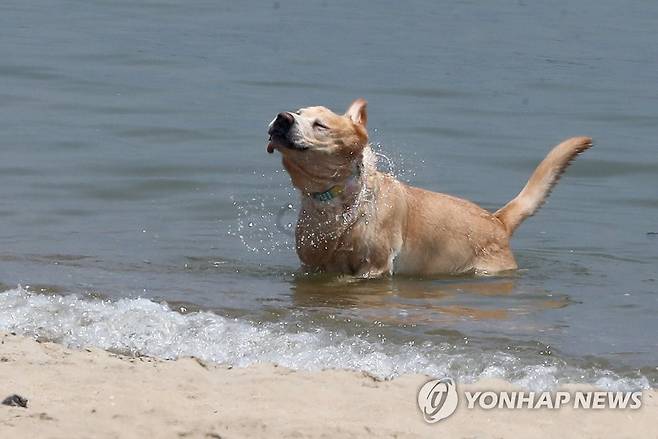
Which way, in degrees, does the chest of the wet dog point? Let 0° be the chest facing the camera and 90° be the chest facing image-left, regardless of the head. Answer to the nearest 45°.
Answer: approximately 45°
